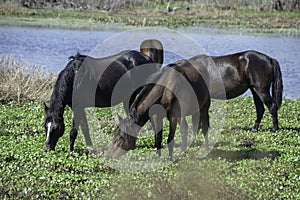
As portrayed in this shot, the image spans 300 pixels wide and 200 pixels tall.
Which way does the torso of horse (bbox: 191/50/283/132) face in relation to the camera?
to the viewer's left

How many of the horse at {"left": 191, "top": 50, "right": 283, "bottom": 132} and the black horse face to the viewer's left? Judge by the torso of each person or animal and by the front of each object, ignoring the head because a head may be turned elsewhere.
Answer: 2

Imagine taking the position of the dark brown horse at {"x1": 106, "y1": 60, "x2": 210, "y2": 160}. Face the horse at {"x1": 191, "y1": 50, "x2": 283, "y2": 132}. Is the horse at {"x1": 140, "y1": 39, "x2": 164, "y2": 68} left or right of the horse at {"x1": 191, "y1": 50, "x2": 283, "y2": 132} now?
left

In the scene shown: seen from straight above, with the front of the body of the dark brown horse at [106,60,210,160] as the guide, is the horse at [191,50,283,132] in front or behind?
behind

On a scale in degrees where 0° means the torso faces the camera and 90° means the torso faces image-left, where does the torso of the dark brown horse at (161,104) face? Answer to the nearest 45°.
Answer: approximately 45°

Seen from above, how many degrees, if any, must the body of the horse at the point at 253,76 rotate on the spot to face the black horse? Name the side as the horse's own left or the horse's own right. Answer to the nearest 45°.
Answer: approximately 45° to the horse's own left

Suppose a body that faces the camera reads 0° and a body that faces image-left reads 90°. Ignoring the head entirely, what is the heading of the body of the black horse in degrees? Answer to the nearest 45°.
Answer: approximately 90°

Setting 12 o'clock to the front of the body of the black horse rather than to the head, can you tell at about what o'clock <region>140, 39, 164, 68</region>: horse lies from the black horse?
The horse is roughly at 4 o'clock from the black horse.

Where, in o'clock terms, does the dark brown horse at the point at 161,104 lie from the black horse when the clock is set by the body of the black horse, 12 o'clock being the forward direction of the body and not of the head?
The dark brown horse is roughly at 7 o'clock from the black horse.

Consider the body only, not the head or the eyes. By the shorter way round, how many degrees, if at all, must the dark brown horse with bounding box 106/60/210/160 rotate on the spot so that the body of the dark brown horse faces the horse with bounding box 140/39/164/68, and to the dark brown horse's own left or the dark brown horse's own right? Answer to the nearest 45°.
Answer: approximately 135° to the dark brown horse's own right
